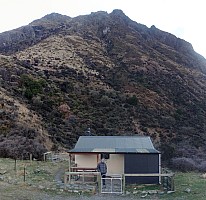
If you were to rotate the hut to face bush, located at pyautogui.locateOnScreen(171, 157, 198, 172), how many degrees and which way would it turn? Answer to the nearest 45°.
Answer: approximately 135° to its left

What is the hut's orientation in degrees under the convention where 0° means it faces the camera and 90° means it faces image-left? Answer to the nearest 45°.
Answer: approximately 0°
